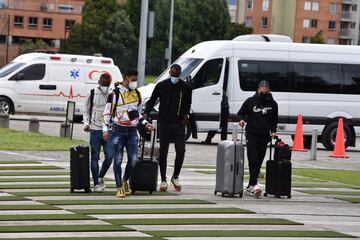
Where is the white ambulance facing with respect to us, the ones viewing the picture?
facing to the left of the viewer

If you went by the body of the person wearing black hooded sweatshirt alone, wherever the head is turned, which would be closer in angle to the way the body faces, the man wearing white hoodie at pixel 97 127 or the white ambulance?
the man wearing white hoodie

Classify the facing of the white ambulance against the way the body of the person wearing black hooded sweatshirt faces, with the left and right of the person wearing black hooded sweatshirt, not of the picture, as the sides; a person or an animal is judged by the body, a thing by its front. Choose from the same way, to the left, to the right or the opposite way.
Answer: to the right

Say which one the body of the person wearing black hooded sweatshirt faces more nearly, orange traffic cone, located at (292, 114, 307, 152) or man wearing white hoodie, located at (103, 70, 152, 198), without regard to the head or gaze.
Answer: the man wearing white hoodie

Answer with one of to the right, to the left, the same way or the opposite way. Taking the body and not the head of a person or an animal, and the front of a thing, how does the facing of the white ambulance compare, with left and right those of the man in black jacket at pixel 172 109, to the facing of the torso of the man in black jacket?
to the right

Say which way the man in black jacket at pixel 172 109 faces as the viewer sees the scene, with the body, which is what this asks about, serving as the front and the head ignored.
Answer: toward the camera

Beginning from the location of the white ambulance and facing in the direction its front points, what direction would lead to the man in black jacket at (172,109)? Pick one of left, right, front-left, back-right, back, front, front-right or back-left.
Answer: left

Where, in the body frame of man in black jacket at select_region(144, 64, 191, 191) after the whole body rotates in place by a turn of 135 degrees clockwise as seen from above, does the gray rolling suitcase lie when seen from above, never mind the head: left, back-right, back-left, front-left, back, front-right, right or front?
back-right

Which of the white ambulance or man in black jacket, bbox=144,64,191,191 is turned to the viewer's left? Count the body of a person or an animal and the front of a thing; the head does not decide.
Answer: the white ambulance

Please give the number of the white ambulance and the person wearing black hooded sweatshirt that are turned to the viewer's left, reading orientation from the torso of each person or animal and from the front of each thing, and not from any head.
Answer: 1

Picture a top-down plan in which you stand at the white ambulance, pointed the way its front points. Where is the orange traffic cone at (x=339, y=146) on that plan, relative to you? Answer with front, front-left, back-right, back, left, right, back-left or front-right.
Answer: back-left

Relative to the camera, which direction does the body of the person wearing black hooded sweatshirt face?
toward the camera

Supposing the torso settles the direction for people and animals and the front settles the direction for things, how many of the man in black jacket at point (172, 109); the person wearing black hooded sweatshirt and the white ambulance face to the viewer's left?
1

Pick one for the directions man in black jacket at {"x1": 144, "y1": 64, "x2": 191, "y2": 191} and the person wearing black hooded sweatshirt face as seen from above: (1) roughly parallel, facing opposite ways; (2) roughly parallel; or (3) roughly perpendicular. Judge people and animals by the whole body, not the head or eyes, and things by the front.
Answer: roughly parallel

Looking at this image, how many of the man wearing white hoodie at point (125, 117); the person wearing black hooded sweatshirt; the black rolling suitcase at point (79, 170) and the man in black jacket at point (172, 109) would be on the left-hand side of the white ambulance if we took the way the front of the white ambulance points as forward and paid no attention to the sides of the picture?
4
